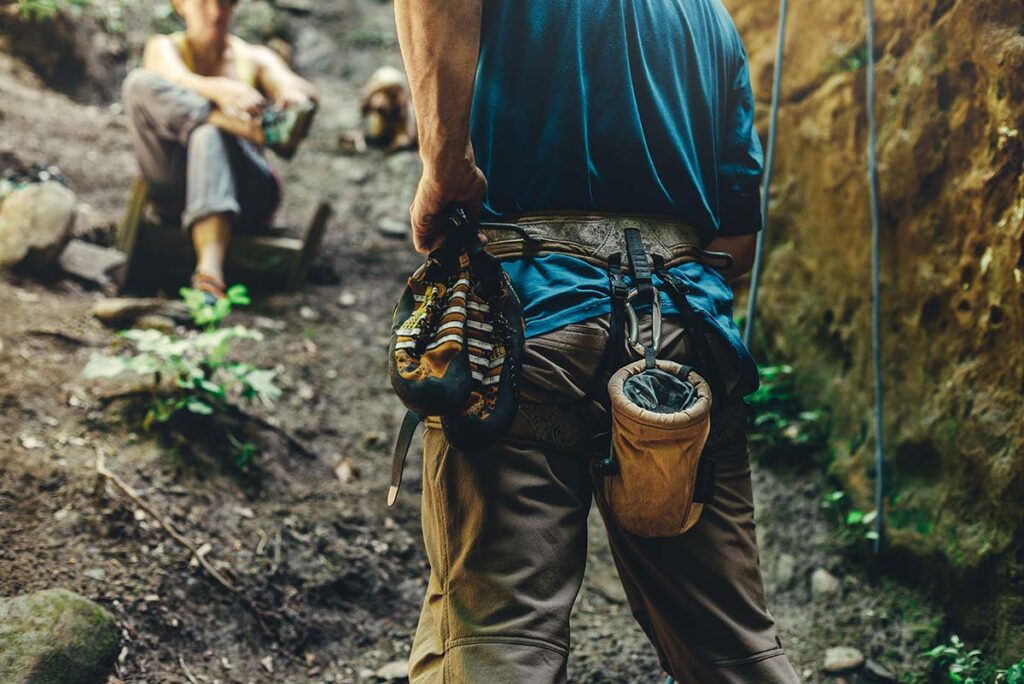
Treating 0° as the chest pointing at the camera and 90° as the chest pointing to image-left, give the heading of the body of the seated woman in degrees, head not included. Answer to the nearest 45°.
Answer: approximately 0°

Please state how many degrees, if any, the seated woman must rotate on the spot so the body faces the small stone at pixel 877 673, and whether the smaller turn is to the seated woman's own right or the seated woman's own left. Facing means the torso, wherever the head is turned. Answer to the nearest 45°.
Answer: approximately 45° to the seated woman's own left

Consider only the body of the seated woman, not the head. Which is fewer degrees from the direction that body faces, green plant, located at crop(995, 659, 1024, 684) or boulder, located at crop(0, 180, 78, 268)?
the green plant

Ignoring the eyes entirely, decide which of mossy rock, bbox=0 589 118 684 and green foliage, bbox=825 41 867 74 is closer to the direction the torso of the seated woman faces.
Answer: the mossy rock

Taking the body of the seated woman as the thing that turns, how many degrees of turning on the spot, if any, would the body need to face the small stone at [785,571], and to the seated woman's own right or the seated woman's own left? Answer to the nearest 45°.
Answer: approximately 45° to the seated woman's own left

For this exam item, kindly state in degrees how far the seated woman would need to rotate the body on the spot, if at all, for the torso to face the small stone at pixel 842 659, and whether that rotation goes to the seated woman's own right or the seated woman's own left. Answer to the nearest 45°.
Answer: approximately 45° to the seated woman's own left

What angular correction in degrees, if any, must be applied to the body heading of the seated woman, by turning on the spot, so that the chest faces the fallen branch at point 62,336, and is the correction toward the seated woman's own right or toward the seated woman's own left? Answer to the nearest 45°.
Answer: approximately 45° to the seated woman's own right
